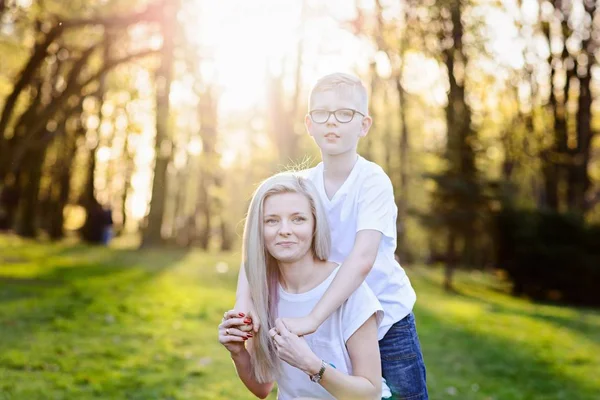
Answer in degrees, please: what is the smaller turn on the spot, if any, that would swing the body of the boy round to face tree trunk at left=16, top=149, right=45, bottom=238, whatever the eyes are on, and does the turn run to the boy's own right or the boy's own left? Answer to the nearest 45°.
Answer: approximately 90° to the boy's own right

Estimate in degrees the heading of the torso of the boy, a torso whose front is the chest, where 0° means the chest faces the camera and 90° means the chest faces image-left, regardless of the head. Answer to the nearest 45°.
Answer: approximately 45°

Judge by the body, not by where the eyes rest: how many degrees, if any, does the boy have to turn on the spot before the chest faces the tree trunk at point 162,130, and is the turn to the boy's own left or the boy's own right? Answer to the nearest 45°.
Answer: approximately 135° to the boy's own right
